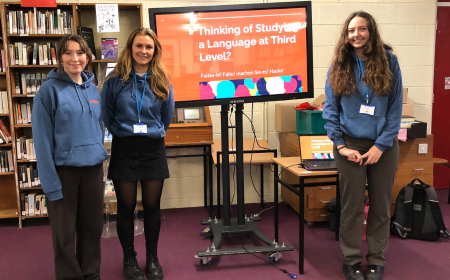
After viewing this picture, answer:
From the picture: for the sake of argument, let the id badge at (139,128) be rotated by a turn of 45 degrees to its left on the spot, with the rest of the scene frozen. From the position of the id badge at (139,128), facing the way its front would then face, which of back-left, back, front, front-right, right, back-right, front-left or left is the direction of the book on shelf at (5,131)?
back

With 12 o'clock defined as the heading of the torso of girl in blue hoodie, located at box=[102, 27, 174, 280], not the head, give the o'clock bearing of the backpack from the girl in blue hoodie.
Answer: The backpack is roughly at 9 o'clock from the girl in blue hoodie.

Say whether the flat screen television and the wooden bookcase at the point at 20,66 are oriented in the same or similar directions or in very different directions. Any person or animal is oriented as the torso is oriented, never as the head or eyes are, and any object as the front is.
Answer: same or similar directions

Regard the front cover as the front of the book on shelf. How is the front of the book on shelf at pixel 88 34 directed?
toward the camera

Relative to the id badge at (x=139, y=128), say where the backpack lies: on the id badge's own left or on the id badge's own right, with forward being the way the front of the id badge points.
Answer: on the id badge's own left

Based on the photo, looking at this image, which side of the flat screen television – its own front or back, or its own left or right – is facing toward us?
front

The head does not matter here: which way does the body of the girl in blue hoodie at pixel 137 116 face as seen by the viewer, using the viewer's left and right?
facing the viewer

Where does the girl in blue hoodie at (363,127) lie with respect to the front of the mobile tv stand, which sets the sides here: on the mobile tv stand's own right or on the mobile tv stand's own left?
on the mobile tv stand's own left

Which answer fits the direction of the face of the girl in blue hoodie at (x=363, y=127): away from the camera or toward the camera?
toward the camera

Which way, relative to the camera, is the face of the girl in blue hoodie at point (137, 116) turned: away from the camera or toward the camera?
toward the camera
